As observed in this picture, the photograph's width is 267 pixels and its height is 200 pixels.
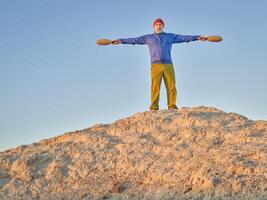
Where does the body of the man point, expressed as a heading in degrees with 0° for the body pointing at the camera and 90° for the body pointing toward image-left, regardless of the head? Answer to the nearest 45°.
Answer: approximately 0°
